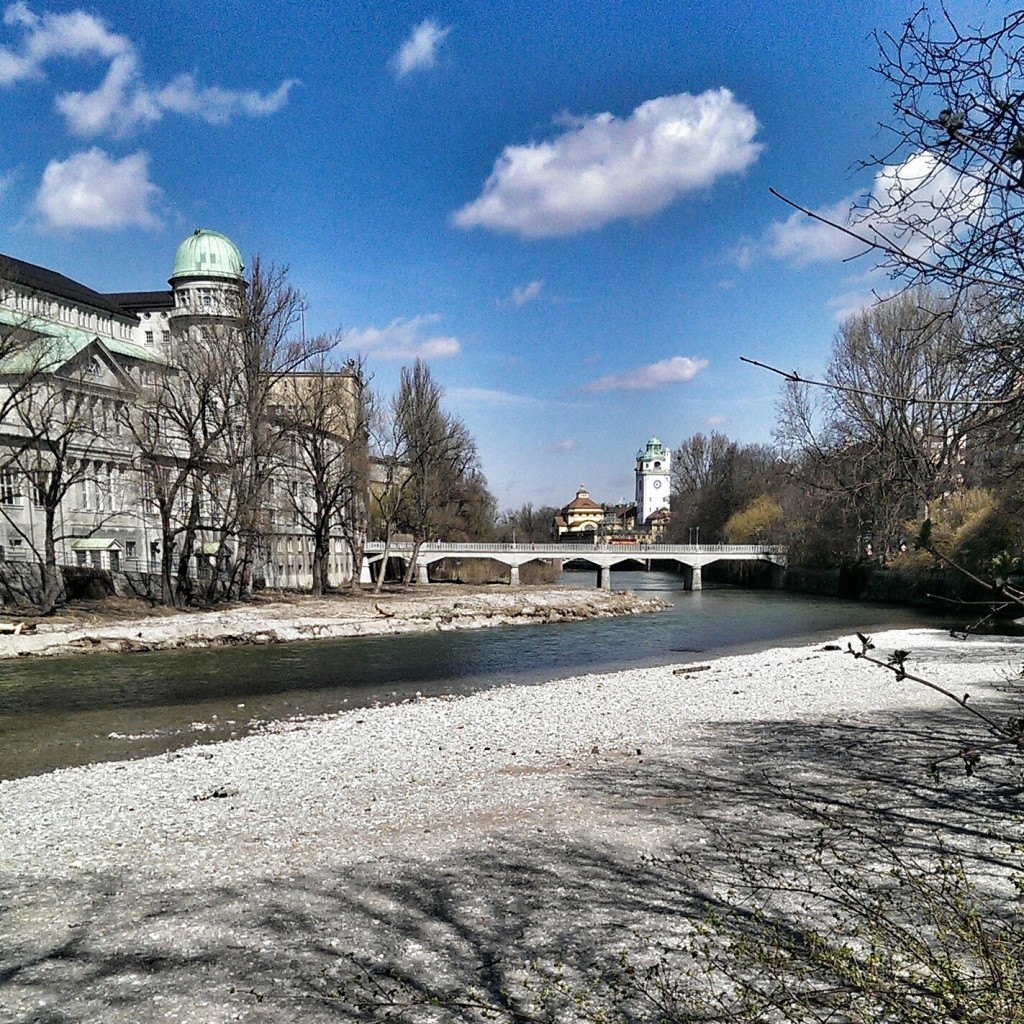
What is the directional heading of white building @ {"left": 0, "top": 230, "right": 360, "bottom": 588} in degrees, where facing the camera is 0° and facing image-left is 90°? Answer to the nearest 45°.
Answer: approximately 315°
